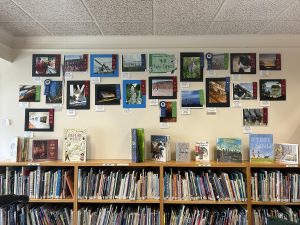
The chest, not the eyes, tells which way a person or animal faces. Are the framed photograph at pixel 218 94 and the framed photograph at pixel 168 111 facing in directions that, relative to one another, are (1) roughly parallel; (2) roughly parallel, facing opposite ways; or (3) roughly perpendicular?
roughly parallel

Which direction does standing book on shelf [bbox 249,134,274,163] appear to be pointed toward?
toward the camera

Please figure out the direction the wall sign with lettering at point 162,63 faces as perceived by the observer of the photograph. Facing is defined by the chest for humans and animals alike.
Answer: facing the viewer

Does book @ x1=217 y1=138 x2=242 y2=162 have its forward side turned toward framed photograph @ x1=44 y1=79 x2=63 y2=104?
no

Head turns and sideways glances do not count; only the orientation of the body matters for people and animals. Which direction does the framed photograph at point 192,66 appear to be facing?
toward the camera

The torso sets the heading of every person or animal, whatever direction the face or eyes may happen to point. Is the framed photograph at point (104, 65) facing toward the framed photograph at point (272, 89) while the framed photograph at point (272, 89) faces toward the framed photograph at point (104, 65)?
no

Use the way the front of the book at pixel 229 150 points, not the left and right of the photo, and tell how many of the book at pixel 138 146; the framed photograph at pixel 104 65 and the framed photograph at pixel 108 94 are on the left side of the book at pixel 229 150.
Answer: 0

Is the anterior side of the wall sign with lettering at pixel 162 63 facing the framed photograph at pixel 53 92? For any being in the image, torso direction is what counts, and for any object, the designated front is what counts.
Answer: no

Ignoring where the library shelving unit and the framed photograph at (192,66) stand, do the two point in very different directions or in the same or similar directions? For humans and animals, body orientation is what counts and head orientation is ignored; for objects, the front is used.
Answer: same or similar directions

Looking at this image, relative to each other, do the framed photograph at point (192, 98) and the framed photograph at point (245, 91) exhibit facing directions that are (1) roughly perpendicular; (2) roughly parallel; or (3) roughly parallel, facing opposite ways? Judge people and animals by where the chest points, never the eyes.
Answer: roughly parallel

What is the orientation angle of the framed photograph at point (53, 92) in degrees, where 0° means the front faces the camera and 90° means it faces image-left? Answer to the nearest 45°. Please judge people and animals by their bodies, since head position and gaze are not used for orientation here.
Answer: approximately 0°

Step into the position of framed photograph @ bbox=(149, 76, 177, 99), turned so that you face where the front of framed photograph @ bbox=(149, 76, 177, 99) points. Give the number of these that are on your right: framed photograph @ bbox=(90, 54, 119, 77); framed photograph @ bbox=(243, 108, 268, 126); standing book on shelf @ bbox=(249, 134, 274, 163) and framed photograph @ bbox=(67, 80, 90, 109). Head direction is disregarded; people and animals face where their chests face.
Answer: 2

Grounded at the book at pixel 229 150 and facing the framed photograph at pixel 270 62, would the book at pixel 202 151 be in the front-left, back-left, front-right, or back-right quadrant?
back-left

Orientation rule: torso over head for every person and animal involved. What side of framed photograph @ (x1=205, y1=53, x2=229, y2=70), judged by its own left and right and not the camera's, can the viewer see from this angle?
front

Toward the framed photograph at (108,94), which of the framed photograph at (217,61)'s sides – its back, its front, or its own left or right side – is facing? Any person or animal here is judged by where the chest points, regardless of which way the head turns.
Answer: right

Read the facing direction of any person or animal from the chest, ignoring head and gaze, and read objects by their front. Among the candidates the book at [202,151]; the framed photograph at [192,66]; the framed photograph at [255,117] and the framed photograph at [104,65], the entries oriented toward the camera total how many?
4
